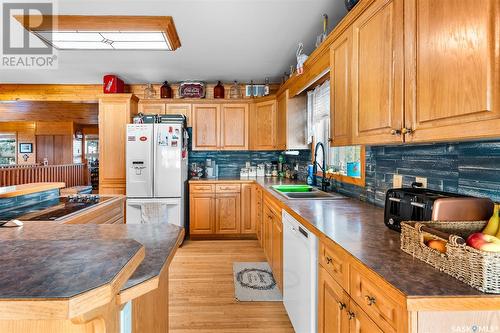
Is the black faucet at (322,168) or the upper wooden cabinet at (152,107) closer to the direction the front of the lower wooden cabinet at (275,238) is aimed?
the upper wooden cabinet

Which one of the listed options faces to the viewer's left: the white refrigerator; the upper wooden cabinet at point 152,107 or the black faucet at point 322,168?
the black faucet

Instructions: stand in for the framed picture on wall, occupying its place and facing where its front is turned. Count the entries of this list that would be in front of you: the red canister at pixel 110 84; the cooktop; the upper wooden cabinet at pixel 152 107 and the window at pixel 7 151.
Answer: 3

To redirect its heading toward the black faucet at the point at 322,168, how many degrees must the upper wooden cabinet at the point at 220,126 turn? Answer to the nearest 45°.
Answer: approximately 45° to its left

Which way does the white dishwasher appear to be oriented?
to the viewer's left

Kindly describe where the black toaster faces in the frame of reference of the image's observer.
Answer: facing the viewer and to the left of the viewer

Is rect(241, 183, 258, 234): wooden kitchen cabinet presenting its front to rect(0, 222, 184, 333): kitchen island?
yes

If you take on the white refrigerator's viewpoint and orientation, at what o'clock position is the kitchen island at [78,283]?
The kitchen island is roughly at 12 o'clock from the white refrigerator.

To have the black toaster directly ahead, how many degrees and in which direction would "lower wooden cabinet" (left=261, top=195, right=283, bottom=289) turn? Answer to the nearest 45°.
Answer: approximately 90° to its left

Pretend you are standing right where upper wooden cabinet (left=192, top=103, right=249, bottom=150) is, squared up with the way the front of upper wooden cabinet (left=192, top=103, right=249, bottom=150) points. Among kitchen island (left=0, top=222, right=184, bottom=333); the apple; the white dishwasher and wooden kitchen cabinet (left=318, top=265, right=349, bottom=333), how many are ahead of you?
4

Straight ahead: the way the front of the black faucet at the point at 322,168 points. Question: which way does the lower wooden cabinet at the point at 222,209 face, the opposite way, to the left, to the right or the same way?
to the left

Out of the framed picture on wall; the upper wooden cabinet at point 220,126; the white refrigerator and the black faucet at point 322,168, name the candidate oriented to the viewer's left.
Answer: the black faucet
